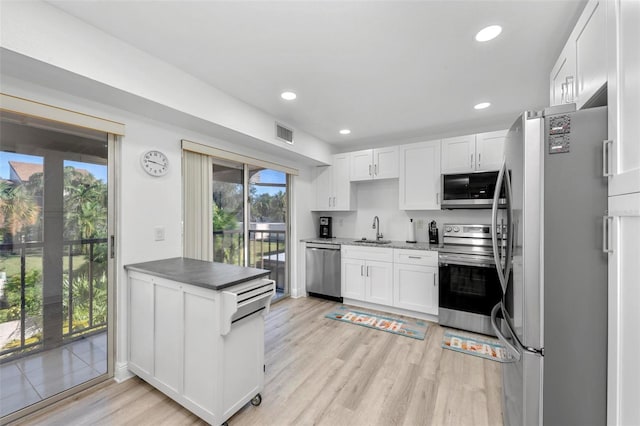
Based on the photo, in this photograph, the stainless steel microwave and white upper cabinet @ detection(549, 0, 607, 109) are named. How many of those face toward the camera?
1

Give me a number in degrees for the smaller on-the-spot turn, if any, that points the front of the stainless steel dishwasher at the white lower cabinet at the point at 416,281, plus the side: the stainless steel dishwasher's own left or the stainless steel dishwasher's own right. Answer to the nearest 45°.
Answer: approximately 90° to the stainless steel dishwasher's own left

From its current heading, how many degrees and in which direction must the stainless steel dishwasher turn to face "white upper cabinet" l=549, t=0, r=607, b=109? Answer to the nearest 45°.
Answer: approximately 90° to its left

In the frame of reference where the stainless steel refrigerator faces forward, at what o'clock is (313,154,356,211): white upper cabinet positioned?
The white upper cabinet is roughly at 1 o'clock from the stainless steel refrigerator.

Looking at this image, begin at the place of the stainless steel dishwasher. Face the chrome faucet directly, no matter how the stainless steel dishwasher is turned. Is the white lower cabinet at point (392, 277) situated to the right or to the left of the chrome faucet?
right

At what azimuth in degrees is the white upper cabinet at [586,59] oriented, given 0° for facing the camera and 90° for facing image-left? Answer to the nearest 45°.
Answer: approximately 90°

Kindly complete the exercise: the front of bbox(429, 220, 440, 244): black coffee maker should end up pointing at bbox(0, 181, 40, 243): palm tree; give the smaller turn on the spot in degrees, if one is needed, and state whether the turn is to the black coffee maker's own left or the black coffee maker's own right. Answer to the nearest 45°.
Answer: approximately 45° to the black coffee maker's own right

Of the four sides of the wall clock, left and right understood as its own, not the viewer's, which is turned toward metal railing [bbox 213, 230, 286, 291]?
left

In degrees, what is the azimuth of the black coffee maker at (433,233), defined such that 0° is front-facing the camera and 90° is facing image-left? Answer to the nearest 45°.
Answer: approximately 0°

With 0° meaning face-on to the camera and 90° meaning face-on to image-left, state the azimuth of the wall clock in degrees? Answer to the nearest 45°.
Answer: approximately 315°

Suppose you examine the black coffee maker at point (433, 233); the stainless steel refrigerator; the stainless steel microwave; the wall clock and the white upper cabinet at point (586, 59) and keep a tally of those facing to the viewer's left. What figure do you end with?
2

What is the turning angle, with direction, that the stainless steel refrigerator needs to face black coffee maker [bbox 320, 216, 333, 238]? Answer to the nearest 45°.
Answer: approximately 45° to its right

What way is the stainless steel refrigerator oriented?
to the viewer's left
